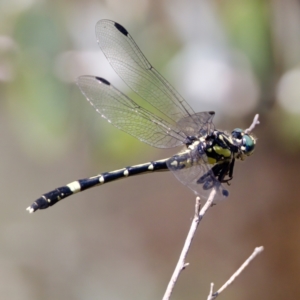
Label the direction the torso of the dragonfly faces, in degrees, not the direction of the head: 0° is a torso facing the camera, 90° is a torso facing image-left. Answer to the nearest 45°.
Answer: approximately 270°
